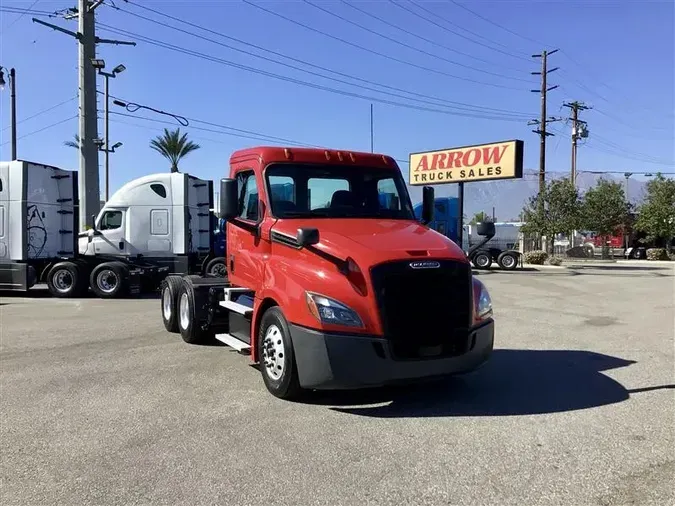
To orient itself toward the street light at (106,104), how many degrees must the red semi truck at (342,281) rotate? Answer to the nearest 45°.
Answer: approximately 180°

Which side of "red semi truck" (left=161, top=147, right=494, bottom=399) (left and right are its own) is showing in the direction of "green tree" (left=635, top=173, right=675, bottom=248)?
left

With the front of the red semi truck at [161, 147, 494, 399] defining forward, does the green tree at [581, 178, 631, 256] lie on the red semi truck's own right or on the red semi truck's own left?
on the red semi truck's own left

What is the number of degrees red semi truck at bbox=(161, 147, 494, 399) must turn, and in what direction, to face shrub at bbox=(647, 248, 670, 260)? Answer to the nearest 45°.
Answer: approximately 90° to its left

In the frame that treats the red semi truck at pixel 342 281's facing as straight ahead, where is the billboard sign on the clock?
The billboard sign is roughly at 8 o'clock from the red semi truck.

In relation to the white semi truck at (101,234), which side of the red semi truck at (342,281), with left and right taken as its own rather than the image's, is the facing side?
back

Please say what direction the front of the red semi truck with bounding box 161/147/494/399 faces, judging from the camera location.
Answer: facing the viewer and to the right of the viewer
